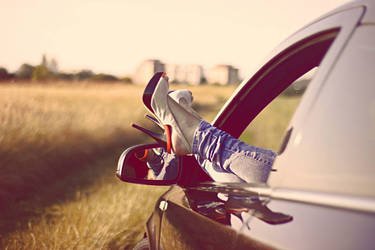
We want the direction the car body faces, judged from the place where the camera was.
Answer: facing away from the viewer and to the left of the viewer

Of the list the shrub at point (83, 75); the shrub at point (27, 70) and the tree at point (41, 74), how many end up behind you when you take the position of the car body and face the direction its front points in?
0

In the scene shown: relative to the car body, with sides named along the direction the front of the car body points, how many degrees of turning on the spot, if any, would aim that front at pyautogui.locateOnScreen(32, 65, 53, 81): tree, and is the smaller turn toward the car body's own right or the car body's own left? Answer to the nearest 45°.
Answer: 0° — it already faces it

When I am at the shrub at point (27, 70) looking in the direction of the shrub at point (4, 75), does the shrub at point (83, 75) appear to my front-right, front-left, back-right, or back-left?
back-left

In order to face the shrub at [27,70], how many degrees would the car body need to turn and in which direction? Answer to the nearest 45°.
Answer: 0° — it already faces it

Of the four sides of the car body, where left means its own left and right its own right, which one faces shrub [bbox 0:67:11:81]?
front
